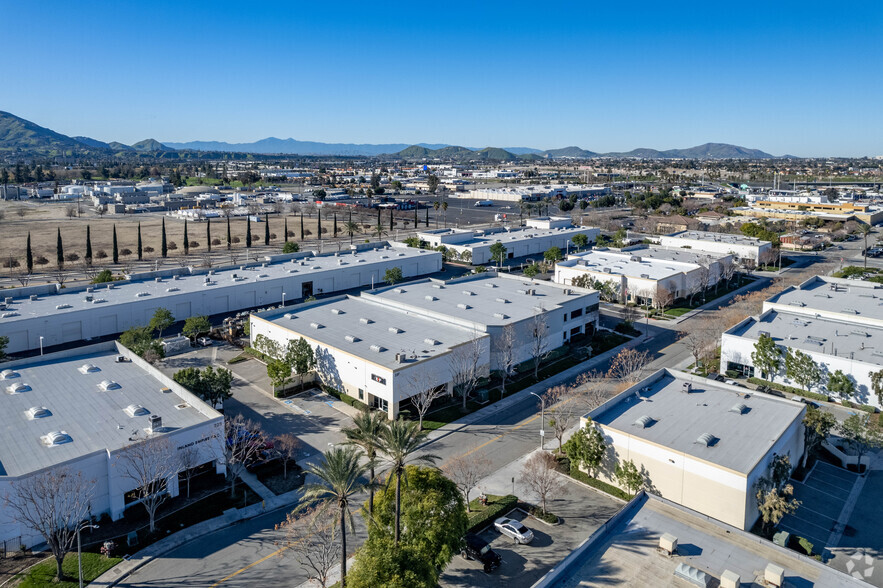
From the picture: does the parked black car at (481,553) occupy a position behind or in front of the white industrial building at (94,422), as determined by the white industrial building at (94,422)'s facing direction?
in front

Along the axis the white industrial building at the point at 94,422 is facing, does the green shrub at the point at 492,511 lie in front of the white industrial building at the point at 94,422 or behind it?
in front

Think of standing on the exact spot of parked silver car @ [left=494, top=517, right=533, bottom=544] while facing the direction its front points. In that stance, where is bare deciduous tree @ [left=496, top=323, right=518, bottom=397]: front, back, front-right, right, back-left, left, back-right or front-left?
front-right

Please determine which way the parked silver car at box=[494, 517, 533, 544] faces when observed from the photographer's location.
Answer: facing away from the viewer and to the left of the viewer

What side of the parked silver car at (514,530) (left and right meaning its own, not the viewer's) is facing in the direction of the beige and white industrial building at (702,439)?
right

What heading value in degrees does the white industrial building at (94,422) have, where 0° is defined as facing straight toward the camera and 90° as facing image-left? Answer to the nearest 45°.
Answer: approximately 315°

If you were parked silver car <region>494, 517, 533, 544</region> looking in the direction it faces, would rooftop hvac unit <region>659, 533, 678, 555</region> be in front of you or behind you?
behind

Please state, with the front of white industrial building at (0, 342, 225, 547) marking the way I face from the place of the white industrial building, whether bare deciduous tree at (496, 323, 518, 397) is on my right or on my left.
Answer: on my left

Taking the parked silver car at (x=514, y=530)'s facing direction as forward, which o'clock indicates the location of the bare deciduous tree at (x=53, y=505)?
The bare deciduous tree is roughly at 10 o'clock from the parked silver car.

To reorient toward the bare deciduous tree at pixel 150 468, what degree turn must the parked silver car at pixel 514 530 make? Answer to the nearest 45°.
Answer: approximately 45° to its left

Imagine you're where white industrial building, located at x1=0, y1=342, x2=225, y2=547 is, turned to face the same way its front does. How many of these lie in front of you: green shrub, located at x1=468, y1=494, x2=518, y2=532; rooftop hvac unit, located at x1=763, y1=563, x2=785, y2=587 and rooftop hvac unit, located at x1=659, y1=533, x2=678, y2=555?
3
